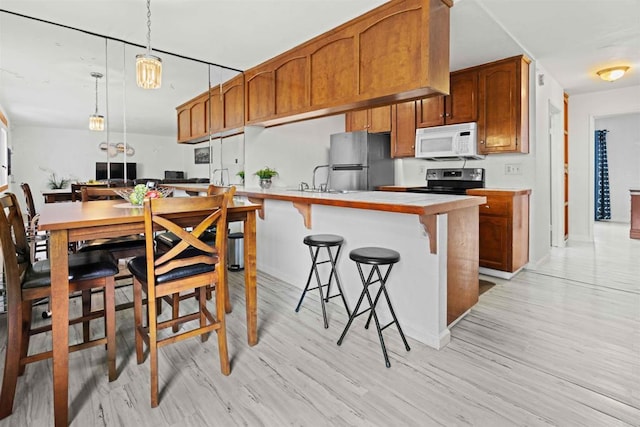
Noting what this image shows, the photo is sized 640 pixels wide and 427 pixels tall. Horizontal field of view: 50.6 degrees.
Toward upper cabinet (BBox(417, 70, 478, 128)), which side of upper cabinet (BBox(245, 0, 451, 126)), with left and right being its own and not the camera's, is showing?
back

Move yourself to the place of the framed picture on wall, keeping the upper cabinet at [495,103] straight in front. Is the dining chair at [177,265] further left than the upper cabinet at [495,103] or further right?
right

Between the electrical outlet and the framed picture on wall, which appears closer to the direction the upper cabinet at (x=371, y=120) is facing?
the framed picture on wall

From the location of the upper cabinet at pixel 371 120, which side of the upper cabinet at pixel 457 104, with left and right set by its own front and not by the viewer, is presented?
right

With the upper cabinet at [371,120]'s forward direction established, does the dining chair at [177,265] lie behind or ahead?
ahead

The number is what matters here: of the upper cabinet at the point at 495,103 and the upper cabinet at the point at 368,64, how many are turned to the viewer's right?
0

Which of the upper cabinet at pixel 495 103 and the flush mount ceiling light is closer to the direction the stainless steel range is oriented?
the upper cabinet

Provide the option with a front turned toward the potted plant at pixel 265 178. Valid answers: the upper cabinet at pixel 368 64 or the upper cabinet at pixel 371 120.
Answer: the upper cabinet at pixel 371 120

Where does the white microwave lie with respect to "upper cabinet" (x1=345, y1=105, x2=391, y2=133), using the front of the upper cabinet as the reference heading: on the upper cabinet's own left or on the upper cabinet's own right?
on the upper cabinet's own left

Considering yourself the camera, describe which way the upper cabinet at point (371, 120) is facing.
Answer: facing the viewer and to the left of the viewer

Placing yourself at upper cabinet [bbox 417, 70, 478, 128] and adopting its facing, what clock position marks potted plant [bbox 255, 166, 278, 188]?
The potted plant is roughly at 1 o'clock from the upper cabinet.

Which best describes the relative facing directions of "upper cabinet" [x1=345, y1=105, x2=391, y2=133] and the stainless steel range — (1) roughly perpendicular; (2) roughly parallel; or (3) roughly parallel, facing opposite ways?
roughly parallel
